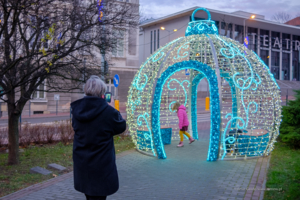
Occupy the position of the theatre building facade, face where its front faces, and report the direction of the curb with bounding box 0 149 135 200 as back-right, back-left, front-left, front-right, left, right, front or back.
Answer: front-right

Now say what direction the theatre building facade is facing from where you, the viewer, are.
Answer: facing the viewer and to the right of the viewer

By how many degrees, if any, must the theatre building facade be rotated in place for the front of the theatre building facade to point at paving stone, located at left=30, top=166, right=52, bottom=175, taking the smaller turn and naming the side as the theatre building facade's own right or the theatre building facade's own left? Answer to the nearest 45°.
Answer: approximately 45° to the theatre building facade's own right

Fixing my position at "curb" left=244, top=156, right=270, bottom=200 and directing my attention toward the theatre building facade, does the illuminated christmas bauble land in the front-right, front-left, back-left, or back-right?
front-left

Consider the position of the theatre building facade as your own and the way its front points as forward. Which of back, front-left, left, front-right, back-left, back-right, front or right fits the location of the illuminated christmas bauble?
front-right

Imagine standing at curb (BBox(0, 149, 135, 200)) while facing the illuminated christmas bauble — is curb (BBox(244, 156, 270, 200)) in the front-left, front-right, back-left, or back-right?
front-right

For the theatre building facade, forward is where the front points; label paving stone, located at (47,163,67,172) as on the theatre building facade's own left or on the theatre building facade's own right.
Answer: on the theatre building facade's own right

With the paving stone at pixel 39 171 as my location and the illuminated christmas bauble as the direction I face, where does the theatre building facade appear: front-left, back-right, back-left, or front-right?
front-left

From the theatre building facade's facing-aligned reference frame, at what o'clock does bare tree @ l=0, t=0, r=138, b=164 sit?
The bare tree is roughly at 2 o'clock from the theatre building facade.
